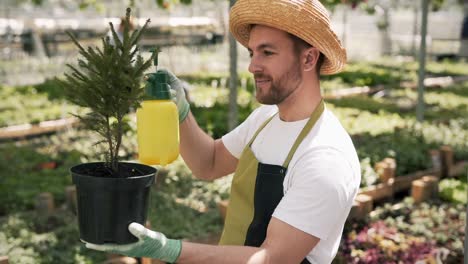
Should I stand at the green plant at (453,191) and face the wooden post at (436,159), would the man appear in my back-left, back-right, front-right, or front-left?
back-left

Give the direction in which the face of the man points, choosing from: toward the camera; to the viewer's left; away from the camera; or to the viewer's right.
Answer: to the viewer's left

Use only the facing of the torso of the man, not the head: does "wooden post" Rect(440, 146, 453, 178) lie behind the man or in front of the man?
behind

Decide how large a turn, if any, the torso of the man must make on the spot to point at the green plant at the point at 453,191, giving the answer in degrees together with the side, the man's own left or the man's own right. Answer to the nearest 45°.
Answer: approximately 180°

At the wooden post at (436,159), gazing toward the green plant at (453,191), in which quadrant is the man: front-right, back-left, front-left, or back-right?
front-right

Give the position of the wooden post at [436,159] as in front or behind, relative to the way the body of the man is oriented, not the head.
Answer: behind

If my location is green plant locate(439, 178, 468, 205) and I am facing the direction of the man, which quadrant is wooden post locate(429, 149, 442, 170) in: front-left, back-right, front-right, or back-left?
back-right
